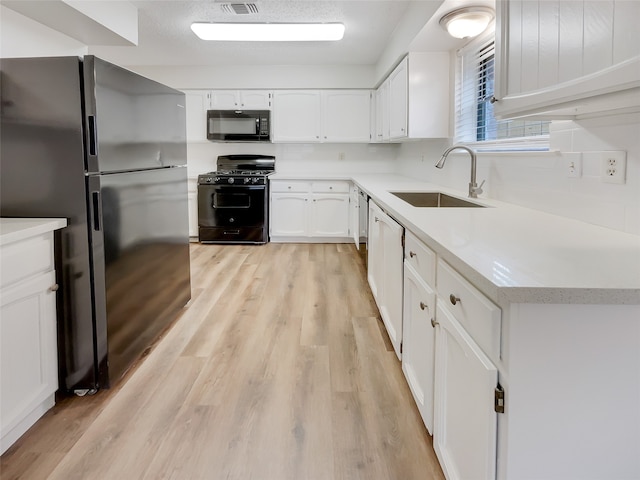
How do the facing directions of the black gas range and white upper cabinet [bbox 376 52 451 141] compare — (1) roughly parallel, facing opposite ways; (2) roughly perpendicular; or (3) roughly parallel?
roughly perpendicular

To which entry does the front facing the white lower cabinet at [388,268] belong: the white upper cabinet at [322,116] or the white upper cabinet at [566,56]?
the white upper cabinet at [322,116]

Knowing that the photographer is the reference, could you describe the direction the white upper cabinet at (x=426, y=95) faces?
facing to the left of the viewer

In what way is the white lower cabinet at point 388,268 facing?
to the viewer's left

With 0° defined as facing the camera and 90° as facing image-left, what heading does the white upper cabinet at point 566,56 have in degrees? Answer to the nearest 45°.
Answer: approximately 45°

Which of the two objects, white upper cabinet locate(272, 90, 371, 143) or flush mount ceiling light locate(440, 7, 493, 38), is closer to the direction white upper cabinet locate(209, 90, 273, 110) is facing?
the flush mount ceiling light
